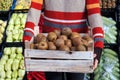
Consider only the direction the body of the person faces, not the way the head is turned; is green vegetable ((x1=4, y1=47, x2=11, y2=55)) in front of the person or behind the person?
behind

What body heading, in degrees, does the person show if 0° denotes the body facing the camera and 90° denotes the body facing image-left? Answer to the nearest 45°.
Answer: approximately 0°
